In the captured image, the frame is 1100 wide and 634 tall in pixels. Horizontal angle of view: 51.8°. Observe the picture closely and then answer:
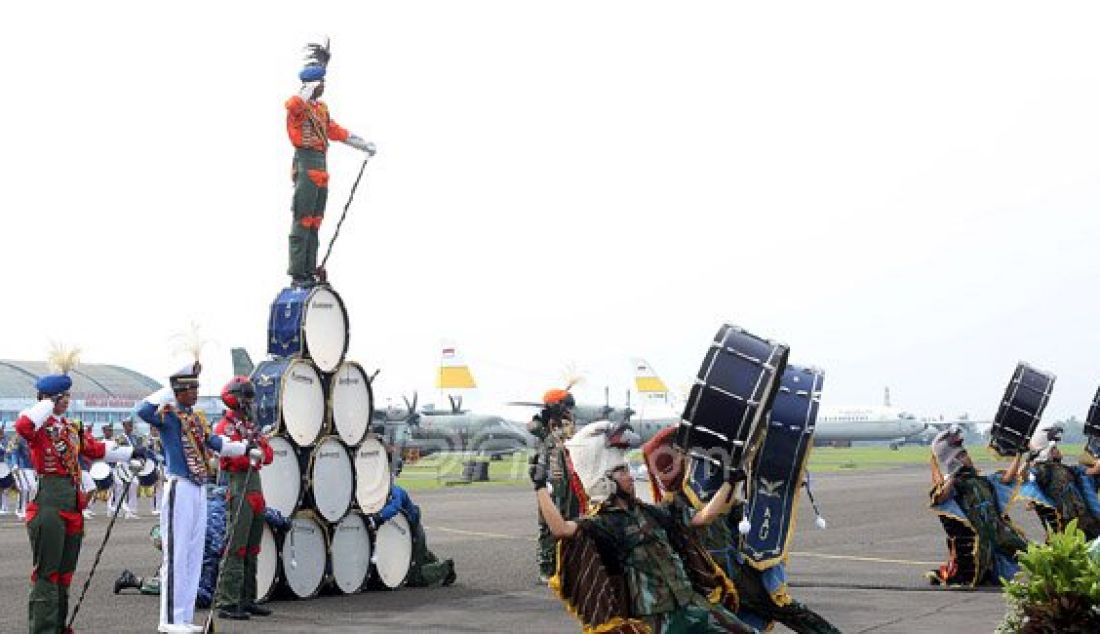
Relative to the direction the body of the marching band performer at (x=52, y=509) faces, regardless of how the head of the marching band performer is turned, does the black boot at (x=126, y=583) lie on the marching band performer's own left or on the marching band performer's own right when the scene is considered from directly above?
on the marching band performer's own left

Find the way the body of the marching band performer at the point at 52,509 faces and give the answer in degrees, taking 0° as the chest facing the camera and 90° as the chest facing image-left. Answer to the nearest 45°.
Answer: approximately 315°
